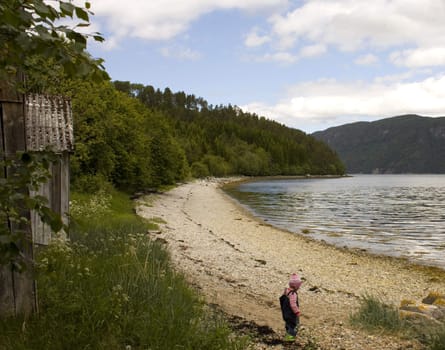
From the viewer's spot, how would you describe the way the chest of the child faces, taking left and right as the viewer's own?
facing away from the viewer and to the right of the viewer

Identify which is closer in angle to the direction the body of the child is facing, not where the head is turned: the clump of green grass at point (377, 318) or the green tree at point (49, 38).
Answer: the clump of green grass

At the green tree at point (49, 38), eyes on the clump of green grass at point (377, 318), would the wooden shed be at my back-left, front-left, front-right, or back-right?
front-left

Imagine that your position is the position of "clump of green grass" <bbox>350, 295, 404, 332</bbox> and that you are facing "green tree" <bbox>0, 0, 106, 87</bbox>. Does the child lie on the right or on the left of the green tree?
right

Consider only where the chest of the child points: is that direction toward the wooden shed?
no

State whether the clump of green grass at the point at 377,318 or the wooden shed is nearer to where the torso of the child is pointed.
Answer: the clump of green grass

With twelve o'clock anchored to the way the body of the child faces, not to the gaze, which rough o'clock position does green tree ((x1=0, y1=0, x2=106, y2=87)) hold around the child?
The green tree is roughly at 5 o'clock from the child.

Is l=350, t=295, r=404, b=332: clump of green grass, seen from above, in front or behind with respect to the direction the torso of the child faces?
in front
